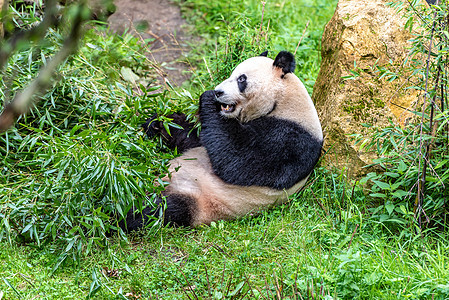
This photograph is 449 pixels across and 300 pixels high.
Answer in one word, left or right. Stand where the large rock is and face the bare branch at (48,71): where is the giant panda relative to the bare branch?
right
